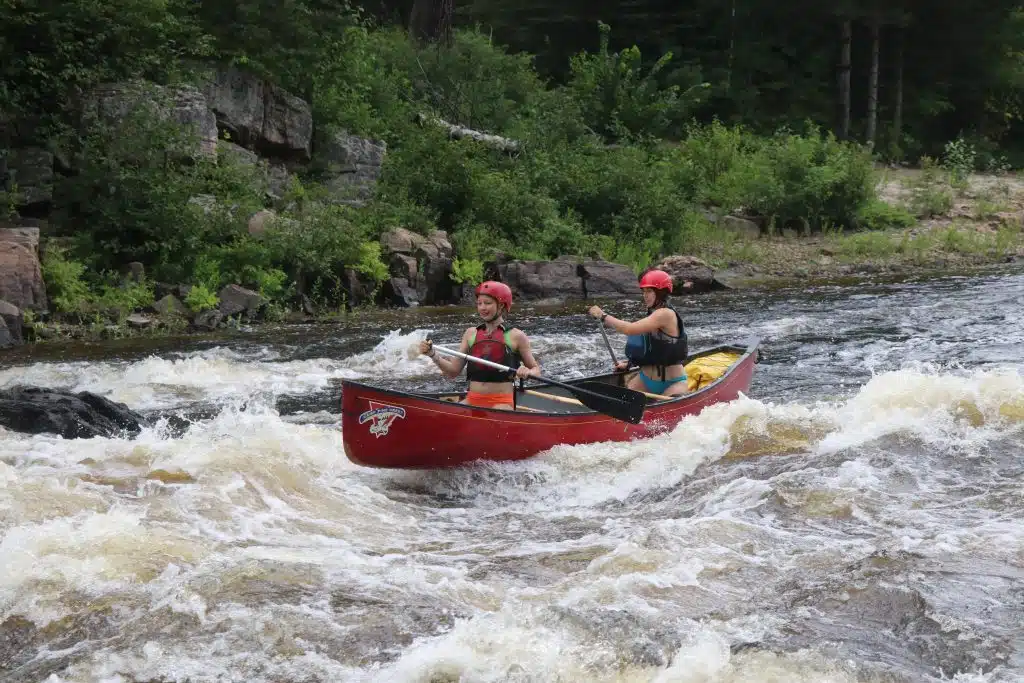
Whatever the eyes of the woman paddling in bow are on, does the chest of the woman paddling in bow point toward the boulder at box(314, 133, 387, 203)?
no

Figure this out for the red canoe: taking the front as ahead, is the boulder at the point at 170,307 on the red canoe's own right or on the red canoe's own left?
on the red canoe's own right

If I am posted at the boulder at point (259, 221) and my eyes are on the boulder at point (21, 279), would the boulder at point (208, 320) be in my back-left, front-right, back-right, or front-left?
front-left

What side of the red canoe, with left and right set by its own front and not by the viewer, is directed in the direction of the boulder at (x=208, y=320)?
right

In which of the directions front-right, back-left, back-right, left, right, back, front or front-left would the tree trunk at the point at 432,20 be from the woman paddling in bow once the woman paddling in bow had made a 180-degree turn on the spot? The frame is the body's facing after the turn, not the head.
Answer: front-left

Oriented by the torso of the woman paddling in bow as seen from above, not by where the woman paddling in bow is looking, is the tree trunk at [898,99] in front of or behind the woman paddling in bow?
behind

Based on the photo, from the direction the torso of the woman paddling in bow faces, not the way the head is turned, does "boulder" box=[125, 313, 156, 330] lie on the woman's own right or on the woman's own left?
on the woman's own right

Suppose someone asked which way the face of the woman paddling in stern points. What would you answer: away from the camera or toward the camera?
toward the camera

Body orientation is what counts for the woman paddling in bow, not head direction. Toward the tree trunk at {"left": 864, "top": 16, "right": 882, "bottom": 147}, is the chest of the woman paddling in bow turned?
no

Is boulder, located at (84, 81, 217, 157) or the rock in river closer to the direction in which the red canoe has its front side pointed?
the rock in river

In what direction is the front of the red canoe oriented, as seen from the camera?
facing the viewer and to the left of the viewer

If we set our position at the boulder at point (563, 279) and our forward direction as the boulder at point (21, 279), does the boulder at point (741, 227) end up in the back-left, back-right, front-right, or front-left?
back-right

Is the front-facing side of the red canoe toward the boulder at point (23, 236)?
no

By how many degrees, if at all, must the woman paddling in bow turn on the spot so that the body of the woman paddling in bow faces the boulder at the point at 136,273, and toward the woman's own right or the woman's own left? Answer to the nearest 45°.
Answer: approximately 90° to the woman's own right

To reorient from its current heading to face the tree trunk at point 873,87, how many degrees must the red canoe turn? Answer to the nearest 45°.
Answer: approximately 135° to its right

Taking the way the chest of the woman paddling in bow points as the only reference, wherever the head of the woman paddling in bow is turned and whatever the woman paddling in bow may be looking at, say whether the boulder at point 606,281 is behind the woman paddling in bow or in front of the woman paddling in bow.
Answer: behind

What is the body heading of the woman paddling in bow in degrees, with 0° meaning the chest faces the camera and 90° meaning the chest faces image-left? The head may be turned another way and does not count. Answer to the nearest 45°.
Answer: approximately 45°

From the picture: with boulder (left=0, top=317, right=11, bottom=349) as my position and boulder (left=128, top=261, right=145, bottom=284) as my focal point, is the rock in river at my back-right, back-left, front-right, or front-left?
back-right
